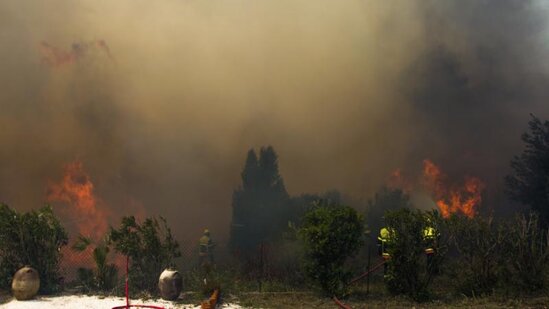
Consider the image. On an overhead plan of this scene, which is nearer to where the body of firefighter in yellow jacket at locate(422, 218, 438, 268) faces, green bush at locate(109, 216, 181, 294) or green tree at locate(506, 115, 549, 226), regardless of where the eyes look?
the green tree

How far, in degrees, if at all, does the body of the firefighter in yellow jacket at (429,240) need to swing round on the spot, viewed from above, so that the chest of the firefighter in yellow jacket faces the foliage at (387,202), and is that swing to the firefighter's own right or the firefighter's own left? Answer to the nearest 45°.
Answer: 0° — they already face it

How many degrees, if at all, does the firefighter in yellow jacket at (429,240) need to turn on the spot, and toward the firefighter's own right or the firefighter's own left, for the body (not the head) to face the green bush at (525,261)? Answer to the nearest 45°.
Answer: approximately 90° to the firefighter's own right

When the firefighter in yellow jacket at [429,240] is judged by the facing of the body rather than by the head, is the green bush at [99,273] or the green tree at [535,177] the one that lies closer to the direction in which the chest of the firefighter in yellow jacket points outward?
the green tree

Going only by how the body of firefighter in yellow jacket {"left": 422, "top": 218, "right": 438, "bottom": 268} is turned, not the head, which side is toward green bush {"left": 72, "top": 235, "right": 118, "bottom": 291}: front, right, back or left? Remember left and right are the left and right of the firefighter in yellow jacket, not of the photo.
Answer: left

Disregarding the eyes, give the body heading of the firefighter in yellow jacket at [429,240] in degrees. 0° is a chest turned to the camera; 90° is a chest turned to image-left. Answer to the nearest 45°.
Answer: approximately 180°

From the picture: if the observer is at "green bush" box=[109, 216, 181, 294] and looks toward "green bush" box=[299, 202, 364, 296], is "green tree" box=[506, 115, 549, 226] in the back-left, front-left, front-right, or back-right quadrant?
front-left

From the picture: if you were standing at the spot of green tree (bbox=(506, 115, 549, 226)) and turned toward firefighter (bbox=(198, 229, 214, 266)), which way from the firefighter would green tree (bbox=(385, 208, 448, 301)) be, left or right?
left

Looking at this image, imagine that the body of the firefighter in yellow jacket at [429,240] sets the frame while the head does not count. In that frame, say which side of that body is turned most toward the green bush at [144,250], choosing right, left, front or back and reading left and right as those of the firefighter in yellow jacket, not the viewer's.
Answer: left

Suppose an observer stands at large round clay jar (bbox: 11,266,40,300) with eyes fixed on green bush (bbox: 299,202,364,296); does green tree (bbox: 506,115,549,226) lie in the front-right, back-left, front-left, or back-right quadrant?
front-left
